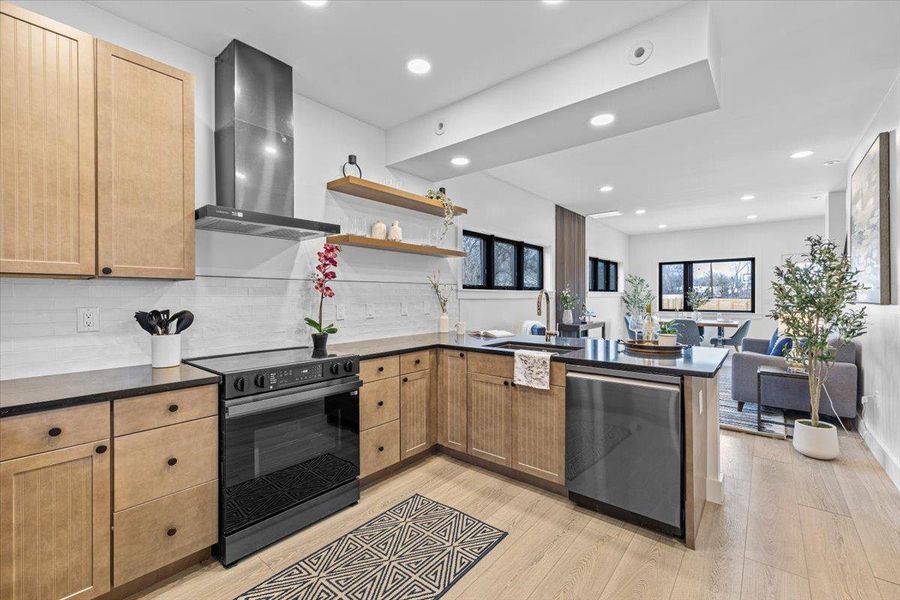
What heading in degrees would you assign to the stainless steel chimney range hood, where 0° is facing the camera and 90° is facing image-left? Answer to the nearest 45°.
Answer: approximately 315°

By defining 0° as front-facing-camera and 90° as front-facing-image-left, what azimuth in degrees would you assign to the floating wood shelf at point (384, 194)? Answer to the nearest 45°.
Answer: approximately 315°

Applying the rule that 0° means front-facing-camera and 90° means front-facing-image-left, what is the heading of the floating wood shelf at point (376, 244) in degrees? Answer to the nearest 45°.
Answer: approximately 315°

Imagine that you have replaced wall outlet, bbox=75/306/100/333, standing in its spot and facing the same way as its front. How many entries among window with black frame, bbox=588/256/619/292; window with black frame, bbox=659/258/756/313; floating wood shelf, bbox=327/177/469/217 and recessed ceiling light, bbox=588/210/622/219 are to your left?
4

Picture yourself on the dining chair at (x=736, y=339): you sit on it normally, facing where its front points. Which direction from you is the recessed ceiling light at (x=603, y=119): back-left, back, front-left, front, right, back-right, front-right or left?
left

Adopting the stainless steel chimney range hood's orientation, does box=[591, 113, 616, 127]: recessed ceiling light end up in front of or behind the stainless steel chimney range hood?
in front

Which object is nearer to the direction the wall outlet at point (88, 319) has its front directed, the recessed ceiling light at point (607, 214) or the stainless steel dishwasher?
the stainless steel dishwasher
